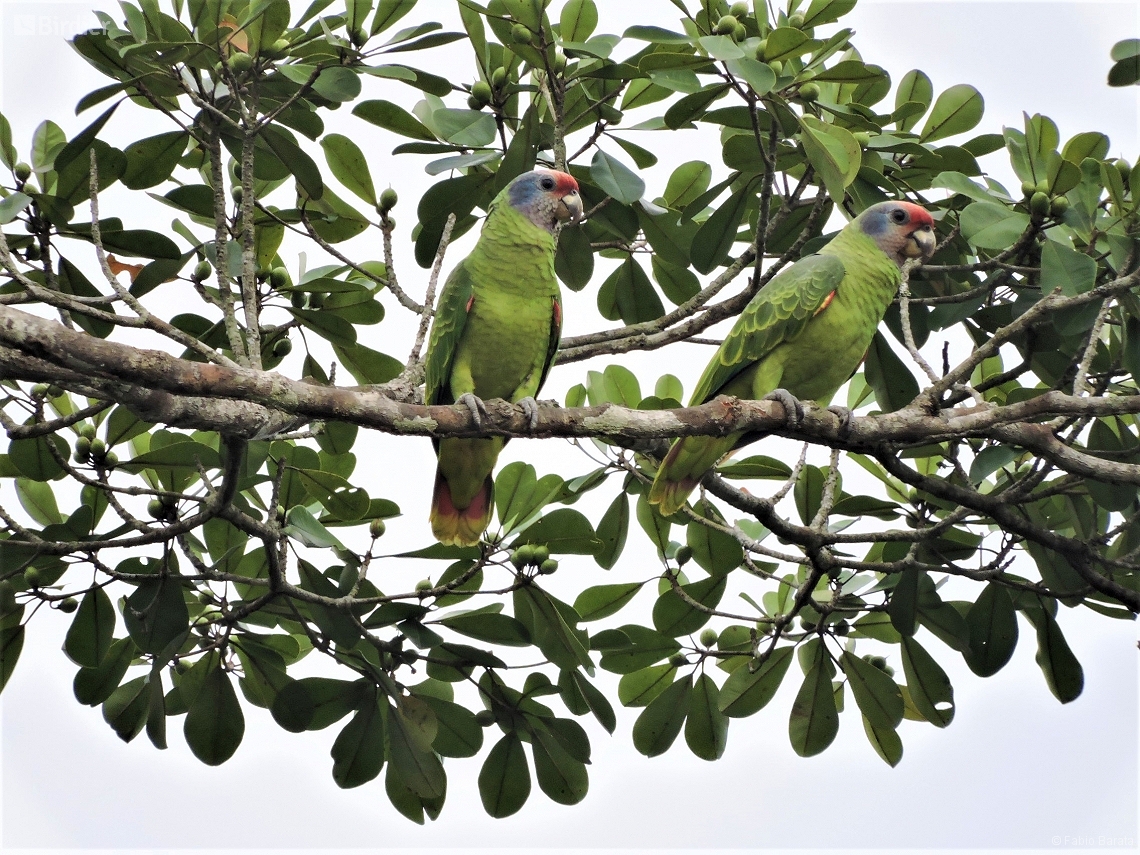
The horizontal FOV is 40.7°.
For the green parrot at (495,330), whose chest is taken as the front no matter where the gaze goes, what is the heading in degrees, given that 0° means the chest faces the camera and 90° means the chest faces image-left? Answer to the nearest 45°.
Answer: approximately 315°

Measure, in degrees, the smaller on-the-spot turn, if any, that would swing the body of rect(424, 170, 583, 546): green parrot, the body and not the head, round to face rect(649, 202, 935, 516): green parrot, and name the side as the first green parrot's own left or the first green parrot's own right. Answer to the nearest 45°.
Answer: approximately 45° to the first green parrot's own left
